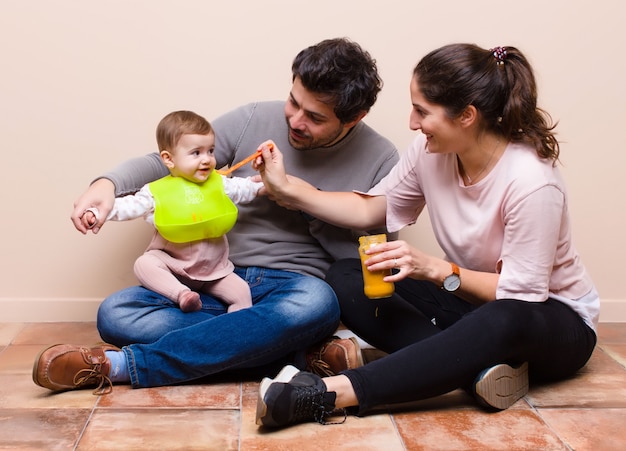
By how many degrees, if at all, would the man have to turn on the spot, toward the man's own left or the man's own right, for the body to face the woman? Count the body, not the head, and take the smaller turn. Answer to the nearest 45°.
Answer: approximately 90° to the man's own left

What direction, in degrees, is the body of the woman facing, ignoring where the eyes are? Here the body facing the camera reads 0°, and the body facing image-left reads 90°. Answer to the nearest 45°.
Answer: approximately 45°

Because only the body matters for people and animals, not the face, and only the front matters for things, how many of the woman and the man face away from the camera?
0

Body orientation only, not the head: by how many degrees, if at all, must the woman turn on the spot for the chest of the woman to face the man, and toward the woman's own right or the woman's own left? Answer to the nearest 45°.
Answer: approximately 45° to the woman's own right

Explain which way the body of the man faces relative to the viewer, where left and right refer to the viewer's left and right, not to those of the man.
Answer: facing the viewer and to the left of the viewer

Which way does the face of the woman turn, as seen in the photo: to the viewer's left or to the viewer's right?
to the viewer's left

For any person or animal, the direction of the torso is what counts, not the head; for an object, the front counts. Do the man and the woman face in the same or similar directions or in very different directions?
same or similar directions

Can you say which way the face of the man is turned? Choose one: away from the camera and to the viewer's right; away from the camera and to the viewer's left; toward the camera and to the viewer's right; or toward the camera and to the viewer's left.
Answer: toward the camera and to the viewer's left
